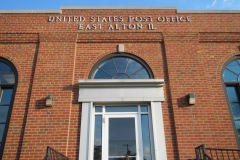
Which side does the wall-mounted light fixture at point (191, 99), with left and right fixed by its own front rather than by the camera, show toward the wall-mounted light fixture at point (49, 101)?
right

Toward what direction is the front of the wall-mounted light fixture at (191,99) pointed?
toward the camera

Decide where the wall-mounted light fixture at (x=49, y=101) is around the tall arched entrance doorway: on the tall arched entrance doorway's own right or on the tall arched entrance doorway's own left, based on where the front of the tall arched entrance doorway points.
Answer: on the tall arched entrance doorway's own right

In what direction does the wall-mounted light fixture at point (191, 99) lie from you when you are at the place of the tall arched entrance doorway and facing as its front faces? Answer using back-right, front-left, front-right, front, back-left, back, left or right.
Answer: left

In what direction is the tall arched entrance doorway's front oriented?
toward the camera

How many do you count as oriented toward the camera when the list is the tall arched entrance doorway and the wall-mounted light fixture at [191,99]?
2

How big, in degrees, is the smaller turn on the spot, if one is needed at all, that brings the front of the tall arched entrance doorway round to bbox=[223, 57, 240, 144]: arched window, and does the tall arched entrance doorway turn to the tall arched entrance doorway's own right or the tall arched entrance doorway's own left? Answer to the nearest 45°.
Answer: approximately 90° to the tall arched entrance doorway's own left

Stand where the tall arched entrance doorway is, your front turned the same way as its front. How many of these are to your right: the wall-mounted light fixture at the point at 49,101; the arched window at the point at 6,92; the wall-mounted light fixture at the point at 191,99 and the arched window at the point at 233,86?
2

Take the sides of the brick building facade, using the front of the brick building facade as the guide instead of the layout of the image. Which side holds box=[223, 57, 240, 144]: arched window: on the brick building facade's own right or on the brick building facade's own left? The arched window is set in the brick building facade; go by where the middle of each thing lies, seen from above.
on the brick building facade's own left
